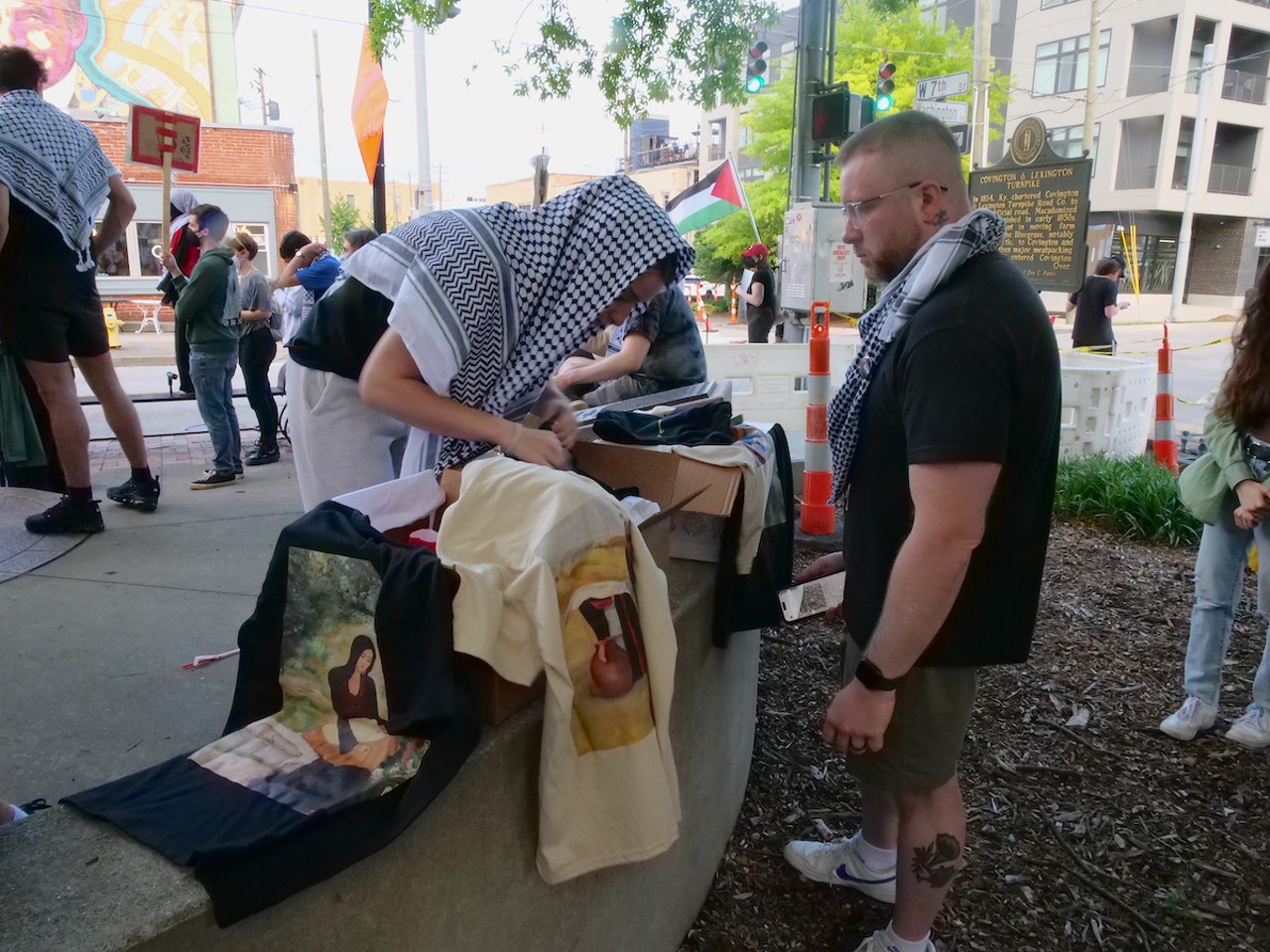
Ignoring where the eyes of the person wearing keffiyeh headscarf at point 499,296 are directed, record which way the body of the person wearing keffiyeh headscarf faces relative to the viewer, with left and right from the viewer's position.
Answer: facing to the right of the viewer

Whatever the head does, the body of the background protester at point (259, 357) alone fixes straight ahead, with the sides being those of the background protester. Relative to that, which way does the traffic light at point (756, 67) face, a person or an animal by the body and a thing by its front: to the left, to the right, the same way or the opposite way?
to the left

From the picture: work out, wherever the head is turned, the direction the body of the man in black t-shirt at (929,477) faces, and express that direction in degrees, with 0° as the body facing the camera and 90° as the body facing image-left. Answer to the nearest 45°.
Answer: approximately 90°

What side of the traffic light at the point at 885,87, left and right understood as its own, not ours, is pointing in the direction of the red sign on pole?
front

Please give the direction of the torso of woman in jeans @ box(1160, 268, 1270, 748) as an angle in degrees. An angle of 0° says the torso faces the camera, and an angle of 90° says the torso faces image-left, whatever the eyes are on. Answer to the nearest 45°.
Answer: approximately 45°

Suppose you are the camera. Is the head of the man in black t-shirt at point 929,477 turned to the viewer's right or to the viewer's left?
to the viewer's left

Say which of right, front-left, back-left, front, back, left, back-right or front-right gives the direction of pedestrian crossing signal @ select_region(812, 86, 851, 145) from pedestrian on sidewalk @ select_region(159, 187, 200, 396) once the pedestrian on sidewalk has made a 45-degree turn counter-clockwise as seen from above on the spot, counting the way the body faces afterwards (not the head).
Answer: back-left

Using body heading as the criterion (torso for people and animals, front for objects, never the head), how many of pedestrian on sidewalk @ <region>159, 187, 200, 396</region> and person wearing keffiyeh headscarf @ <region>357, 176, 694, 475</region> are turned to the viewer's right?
1

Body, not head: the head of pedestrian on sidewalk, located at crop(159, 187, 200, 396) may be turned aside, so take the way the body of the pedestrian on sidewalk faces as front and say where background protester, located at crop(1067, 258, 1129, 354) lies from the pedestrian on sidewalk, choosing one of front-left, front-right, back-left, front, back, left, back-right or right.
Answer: back

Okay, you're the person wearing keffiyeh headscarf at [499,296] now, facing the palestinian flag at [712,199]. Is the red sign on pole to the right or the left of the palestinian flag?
left

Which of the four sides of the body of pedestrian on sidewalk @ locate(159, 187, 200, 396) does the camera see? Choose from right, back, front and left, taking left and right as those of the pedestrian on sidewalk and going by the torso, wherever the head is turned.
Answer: left
